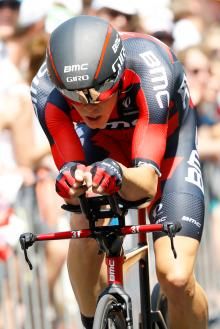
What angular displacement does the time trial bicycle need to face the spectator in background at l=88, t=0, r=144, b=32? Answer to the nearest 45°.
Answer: approximately 180°

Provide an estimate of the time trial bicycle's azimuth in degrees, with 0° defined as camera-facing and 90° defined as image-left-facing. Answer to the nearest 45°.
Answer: approximately 0°

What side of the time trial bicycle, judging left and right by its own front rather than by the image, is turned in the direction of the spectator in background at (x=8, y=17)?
back

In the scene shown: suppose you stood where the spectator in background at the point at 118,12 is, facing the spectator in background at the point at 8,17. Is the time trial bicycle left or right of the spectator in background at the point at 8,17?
left
